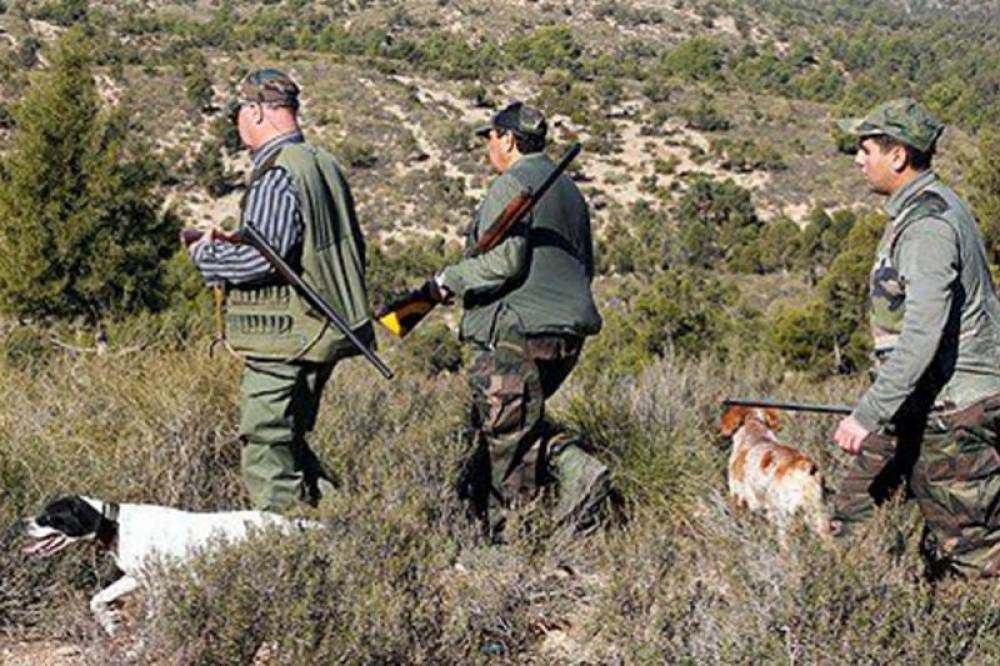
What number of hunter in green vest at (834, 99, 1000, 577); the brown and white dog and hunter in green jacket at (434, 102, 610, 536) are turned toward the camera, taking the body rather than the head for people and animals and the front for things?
0

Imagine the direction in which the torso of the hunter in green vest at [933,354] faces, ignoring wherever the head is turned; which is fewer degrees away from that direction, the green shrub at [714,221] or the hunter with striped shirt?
the hunter with striped shirt

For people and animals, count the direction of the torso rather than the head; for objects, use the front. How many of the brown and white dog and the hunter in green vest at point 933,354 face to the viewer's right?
0

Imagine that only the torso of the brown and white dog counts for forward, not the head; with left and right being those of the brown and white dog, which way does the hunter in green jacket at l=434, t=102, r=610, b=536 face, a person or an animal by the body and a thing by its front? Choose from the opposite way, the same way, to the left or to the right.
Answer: the same way

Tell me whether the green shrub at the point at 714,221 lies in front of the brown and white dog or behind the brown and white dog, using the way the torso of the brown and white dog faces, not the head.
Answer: in front

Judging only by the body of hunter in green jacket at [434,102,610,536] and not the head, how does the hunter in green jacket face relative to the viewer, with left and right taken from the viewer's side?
facing away from the viewer and to the left of the viewer

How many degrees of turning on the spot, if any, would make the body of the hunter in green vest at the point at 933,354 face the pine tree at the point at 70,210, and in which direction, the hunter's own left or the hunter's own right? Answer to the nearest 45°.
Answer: approximately 45° to the hunter's own right

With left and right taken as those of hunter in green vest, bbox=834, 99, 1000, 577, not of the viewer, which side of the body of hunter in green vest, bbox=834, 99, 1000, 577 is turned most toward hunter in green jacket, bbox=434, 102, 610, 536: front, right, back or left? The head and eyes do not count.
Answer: front

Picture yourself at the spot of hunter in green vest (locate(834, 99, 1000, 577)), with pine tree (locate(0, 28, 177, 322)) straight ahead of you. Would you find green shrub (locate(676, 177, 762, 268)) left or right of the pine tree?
right

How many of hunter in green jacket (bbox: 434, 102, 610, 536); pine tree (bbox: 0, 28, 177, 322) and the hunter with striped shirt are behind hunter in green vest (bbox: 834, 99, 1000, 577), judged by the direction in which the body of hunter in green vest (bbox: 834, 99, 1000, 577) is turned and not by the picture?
0

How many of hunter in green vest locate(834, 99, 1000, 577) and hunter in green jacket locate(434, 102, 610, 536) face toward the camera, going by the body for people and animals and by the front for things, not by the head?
0

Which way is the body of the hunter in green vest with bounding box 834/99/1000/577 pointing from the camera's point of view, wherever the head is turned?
to the viewer's left

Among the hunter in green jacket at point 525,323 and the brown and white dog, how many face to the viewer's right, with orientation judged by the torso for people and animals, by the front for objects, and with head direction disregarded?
0

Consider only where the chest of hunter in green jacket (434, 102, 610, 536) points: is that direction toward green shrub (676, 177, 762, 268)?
no

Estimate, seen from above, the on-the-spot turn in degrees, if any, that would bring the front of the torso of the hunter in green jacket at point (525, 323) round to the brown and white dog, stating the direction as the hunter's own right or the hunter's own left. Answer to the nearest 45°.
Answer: approximately 135° to the hunter's own right

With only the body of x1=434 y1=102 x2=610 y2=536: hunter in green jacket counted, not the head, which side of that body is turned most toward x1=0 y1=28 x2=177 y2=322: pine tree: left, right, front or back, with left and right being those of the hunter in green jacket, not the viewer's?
front

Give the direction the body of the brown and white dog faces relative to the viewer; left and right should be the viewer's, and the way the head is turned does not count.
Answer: facing away from the viewer and to the left of the viewer
